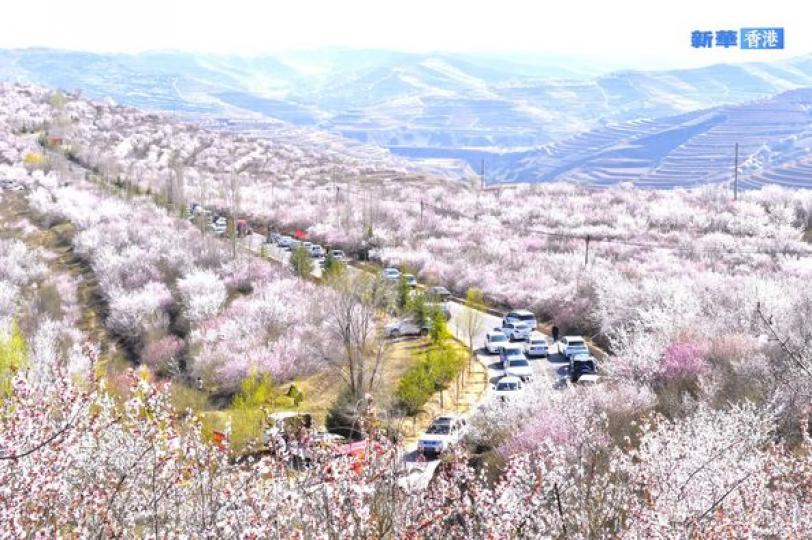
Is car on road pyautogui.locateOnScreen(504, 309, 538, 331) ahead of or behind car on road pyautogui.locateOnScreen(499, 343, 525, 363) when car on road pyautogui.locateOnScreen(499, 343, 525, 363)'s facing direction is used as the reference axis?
behind

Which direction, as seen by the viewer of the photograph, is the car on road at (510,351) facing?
facing the viewer and to the left of the viewer

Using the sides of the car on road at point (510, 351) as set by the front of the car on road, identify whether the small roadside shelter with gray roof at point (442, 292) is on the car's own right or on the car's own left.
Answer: on the car's own right

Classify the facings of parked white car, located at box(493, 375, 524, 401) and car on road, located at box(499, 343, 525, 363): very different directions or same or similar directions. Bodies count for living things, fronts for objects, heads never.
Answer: same or similar directions

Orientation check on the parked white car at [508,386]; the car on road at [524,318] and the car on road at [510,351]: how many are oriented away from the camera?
0

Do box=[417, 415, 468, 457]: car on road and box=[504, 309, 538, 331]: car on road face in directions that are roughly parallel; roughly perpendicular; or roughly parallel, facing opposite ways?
roughly parallel

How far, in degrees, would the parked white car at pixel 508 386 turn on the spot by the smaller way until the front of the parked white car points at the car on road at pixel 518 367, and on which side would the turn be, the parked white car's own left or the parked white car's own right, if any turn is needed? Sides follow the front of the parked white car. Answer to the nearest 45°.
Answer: approximately 135° to the parked white car's own right

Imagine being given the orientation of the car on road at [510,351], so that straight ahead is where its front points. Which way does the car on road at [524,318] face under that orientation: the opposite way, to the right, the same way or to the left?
the same way

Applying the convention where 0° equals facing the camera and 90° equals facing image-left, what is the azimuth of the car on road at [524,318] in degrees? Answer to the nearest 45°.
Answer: approximately 45°

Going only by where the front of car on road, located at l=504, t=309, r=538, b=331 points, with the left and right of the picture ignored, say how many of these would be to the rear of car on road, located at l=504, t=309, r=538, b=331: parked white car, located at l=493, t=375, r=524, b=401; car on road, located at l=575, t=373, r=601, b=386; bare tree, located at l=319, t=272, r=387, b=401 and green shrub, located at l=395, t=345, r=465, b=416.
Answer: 0

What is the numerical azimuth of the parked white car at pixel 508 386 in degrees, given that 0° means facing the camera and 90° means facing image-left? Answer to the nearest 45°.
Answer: approximately 45°

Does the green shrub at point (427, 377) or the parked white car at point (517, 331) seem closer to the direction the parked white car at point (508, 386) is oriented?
the green shrub
